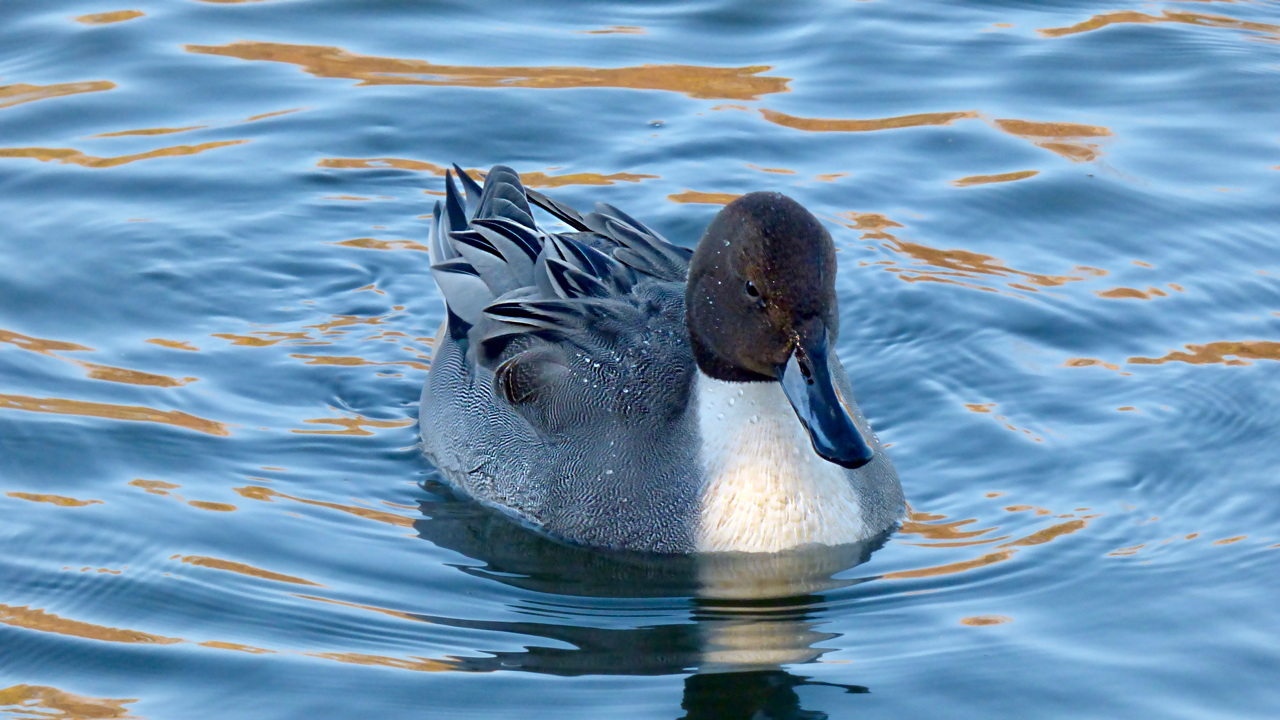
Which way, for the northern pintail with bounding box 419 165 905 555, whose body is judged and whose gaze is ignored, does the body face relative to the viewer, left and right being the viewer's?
facing the viewer and to the right of the viewer
